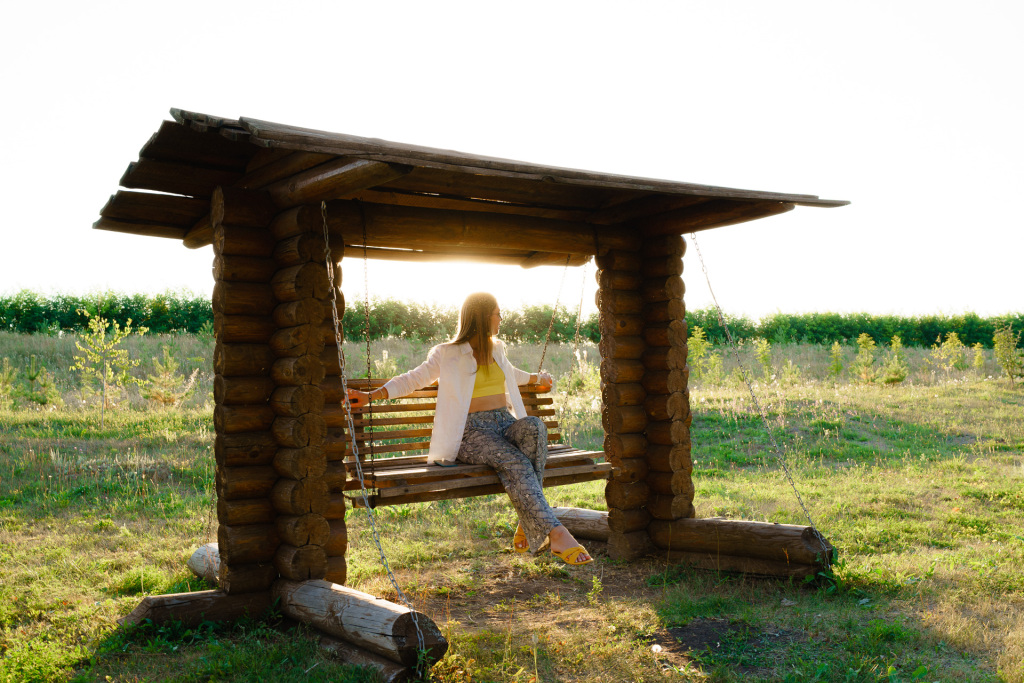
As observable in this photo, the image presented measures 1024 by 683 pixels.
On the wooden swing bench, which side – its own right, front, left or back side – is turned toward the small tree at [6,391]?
back

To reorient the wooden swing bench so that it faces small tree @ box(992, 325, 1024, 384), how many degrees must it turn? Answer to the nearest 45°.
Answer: approximately 90° to its left

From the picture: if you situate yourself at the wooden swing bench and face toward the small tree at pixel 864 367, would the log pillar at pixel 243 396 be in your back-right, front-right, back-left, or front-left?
back-left

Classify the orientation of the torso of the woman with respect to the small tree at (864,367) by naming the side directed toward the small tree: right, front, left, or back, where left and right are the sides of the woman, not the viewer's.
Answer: left

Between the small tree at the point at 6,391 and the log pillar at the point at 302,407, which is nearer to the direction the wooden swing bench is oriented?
the log pillar

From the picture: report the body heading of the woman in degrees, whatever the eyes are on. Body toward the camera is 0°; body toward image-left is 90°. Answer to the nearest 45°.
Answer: approximately 315°

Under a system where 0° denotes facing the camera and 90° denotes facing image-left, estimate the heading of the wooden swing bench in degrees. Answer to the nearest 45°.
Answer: approximately 315°

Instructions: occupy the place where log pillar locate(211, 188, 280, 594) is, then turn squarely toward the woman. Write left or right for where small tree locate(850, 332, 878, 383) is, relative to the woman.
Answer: left

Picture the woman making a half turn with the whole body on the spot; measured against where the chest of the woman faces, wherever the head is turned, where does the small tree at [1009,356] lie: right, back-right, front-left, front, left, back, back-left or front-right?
right

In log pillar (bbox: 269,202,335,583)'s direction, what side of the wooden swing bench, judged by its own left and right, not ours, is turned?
right

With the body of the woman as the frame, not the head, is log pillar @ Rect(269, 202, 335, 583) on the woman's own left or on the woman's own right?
on the woman's own right
